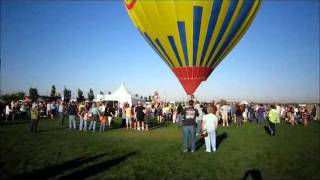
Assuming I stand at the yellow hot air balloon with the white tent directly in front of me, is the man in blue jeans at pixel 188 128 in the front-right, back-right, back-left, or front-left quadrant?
back-left

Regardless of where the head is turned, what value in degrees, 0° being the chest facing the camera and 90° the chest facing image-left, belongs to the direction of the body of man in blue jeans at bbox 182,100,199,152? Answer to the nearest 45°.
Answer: approximately 180°

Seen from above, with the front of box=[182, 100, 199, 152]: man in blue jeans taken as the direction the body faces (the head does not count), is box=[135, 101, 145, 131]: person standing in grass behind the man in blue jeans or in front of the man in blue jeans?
in front

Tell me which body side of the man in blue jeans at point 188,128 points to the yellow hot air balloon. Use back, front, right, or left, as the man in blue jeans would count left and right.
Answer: front

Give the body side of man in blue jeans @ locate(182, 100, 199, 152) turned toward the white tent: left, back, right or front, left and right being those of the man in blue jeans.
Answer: front

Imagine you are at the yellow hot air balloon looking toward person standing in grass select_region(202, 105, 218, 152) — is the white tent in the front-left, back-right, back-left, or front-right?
back-right
